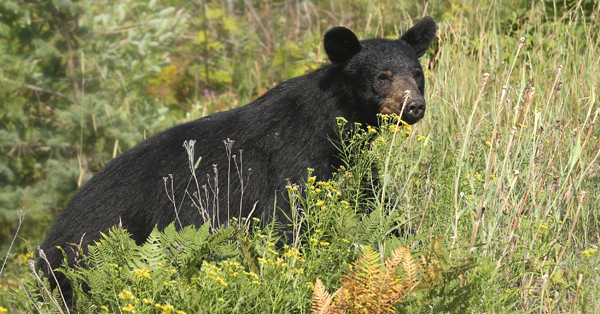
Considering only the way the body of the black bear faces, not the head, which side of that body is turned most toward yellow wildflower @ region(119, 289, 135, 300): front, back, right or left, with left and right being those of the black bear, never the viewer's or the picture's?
right

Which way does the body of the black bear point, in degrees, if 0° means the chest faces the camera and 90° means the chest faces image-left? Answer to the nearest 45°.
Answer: approximately 270°

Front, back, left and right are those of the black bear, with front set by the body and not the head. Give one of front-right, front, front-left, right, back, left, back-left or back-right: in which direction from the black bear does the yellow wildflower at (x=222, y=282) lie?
right

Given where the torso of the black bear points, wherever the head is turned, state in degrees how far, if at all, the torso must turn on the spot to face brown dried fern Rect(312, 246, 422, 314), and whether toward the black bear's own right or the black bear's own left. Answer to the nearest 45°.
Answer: approximately 90° to the black bear's own right
